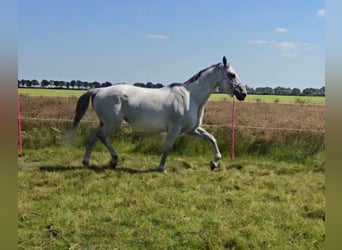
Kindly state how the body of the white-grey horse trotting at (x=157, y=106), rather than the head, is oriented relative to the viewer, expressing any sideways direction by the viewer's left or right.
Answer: facing to the right of the viewer
